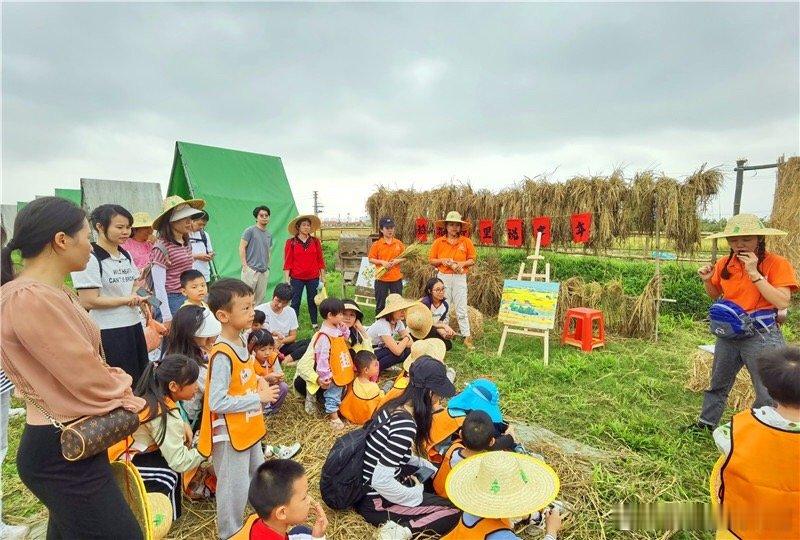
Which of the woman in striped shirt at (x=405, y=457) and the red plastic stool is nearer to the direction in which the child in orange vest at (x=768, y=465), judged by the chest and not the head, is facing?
the red plastic stool

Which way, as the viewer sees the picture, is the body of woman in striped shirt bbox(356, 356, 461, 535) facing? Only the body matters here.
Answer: to the viewer's right

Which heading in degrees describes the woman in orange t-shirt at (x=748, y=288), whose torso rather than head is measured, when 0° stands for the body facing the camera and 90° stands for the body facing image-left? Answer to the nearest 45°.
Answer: approximately 45°

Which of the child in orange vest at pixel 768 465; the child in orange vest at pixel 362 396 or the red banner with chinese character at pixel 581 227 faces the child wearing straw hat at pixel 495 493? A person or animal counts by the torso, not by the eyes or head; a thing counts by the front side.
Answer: the red banner with chinese character

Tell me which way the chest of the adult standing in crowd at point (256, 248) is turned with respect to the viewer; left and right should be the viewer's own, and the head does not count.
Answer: facing the viewer and to the right of the viewer

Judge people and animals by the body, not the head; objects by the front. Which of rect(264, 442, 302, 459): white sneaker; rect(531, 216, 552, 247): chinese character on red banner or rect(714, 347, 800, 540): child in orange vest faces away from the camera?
the child in orange vest

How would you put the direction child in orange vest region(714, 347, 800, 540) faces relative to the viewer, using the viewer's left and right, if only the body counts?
facing away from the viewer

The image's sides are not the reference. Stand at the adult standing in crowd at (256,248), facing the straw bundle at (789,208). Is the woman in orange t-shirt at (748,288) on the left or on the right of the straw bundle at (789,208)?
right

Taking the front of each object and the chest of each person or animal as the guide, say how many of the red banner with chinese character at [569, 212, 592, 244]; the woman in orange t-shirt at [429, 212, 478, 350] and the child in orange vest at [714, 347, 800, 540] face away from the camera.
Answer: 1

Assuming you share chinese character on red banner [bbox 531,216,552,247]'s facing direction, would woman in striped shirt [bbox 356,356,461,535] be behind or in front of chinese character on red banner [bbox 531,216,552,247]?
in front

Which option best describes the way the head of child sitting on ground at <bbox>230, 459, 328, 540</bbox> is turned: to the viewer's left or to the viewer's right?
to the viewer's right

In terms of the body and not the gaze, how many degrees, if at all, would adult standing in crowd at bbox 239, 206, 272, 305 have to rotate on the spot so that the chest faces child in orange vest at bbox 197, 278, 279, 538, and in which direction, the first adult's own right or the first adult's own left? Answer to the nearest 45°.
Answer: approximately 45° to the first adult's own right
